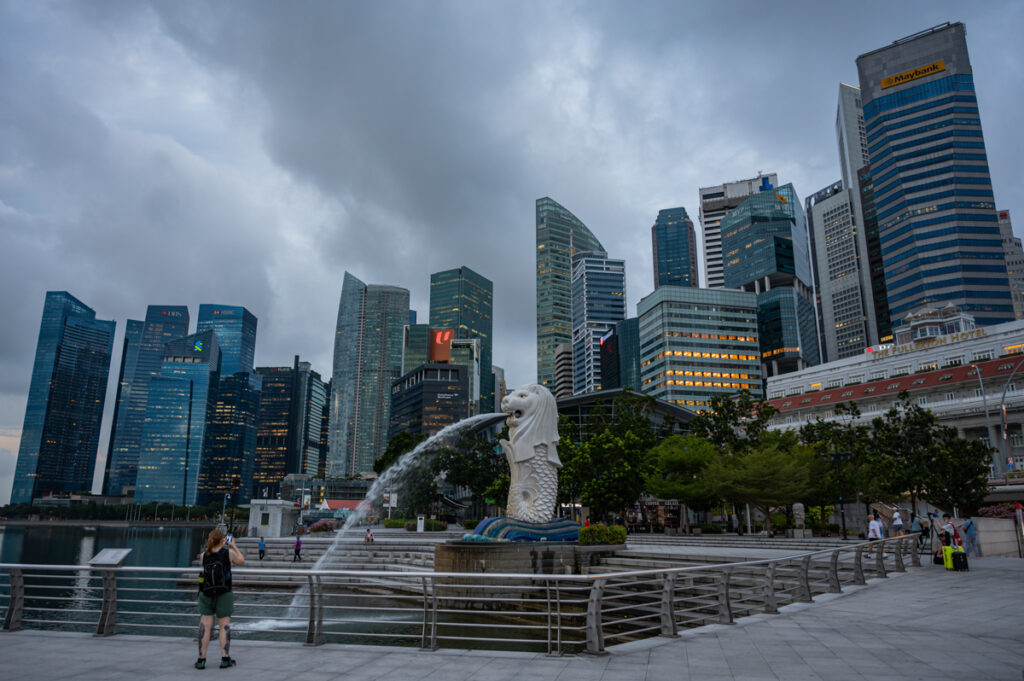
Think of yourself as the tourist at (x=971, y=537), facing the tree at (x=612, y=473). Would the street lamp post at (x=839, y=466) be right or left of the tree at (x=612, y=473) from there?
right

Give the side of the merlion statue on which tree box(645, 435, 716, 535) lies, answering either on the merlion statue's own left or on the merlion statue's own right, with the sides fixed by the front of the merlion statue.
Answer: on the merlion statue's own right

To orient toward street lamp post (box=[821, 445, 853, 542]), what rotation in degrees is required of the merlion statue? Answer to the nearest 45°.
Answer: approximately 135° to its right

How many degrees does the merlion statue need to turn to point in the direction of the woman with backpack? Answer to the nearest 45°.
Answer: approximately 90° to its left

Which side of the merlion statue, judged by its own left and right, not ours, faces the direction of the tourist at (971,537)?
back

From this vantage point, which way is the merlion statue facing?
to the viewer's left

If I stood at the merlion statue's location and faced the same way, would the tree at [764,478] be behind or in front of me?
behind
